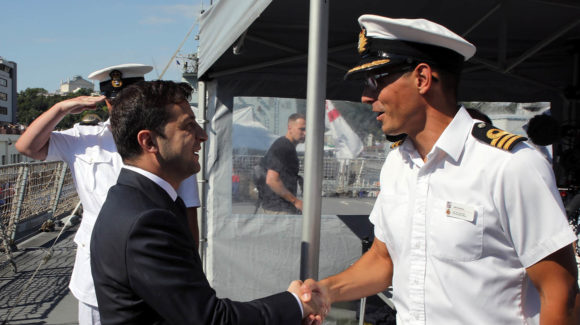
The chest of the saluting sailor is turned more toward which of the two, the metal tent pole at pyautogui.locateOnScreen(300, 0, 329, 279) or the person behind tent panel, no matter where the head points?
the metal tent pole

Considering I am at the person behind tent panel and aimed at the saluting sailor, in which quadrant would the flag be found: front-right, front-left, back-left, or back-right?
back-left

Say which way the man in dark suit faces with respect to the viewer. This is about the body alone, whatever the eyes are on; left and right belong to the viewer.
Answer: facing to the right of the viewer

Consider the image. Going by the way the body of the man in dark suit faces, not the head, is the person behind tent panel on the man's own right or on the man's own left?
on the man's own left

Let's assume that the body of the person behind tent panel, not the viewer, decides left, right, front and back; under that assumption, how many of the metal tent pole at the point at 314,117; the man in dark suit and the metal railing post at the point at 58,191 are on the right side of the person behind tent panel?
2

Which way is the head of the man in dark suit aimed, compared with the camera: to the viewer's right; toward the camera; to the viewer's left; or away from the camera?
to the viewer's right

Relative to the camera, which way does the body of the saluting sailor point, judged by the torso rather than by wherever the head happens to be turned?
toward the camera
